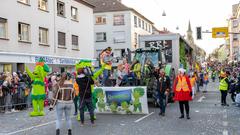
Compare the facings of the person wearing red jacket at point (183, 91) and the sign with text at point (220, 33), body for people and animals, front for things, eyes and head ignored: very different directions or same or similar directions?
same or similar directions

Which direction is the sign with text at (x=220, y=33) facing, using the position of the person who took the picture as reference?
facing the viewer

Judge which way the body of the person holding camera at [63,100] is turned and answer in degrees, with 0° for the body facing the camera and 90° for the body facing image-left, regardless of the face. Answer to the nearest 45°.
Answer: approximately 180°

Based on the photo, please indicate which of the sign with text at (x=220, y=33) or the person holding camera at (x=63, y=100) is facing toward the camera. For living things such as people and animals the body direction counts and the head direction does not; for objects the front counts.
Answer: the sign with text

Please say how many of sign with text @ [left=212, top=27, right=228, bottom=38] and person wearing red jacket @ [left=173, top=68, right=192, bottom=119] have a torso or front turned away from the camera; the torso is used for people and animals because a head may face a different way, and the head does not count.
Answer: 0

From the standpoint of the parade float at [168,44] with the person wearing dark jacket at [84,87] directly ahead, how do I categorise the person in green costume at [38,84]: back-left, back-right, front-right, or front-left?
front-right

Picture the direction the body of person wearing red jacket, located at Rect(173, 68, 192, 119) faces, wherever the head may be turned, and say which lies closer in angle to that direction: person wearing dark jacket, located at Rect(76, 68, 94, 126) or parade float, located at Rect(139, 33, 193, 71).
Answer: the person wearing dark jacket

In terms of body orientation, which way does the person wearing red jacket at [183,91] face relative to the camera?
toward the camera

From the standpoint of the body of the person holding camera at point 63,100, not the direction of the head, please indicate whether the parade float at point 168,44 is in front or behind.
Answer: in front
